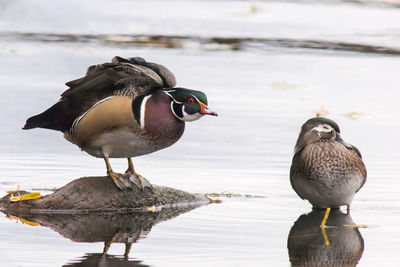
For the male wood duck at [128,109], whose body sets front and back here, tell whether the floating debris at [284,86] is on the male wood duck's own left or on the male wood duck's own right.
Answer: on the male wood duck's own left

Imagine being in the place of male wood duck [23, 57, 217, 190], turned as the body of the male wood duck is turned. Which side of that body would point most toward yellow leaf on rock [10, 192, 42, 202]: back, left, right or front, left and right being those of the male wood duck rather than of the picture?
back

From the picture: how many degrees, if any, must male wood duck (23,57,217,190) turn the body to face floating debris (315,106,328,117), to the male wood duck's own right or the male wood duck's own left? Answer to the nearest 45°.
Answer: approximately 45° to the male wood duck's own left

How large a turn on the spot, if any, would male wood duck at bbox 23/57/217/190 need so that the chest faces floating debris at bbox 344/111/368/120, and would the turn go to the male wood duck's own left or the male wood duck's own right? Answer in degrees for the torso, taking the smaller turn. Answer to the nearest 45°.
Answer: approximately 45° to the male wood duck's own left

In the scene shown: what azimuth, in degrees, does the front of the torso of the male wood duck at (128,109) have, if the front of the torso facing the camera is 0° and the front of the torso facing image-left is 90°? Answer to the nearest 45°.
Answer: approximately 270°
